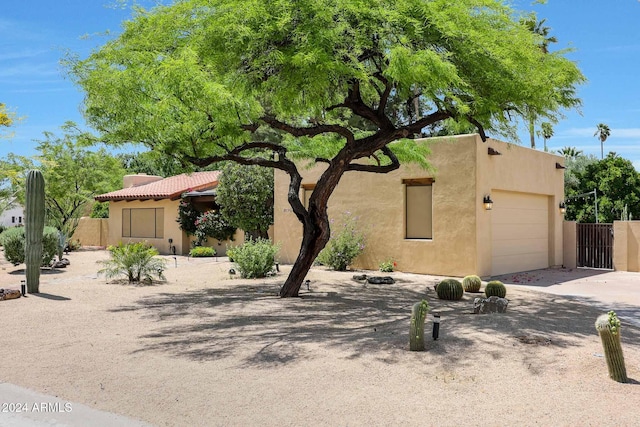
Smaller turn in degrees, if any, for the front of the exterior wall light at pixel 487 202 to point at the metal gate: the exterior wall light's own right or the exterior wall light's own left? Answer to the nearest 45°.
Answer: approximately 90° to the exterior wall light's own left

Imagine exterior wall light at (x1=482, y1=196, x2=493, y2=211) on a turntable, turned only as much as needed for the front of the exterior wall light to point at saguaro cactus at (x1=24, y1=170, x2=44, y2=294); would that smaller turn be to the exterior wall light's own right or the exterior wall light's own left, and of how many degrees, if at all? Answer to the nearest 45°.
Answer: approximately 90° to the exterior wall light's own right

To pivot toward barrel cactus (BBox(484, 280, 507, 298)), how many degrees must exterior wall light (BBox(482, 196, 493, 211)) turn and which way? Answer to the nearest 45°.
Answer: approximately 45° to its right

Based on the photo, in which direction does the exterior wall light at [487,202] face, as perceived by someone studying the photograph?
facing the viewer and to the right of the viewer

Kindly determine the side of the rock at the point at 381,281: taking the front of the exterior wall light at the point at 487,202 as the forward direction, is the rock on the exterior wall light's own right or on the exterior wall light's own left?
on the exterior wall light's own right

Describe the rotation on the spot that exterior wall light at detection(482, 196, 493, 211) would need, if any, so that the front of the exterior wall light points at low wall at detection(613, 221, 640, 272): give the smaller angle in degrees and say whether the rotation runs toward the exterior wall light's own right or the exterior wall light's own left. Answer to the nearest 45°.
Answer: approximately 90° to the exterior wall light's own left

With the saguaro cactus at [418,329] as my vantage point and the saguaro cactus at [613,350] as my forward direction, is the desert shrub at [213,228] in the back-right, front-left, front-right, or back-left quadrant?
back-left

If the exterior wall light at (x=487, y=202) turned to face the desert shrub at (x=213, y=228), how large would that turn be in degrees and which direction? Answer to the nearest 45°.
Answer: approximately 180°

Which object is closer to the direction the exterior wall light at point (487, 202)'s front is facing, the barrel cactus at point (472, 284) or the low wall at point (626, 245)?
the barrel cactus

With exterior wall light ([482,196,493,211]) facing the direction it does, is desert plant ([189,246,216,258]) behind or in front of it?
behind

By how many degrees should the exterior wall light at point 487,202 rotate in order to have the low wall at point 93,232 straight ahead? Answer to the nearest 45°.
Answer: approximately 180°

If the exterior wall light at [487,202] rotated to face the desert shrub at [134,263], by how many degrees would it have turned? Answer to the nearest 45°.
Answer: approximately 135° to its right
